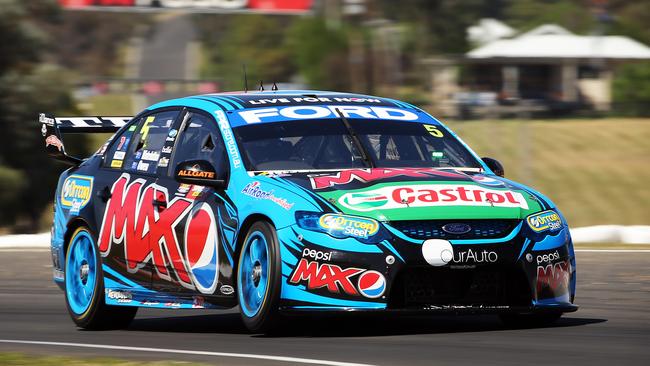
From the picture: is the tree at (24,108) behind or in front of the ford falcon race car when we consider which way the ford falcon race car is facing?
behind

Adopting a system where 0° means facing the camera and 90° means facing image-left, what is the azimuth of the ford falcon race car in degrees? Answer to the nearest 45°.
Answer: approximately 315°
